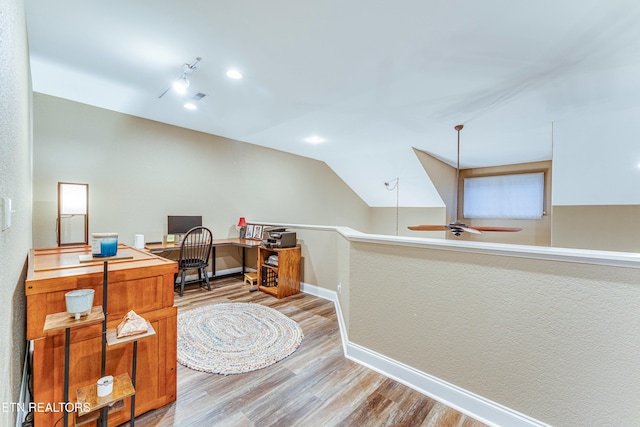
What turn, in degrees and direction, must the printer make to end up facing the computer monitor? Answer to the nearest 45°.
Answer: approximately 45° to its right

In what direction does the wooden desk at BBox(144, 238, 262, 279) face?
toward the camera

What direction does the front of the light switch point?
to the viewer's right

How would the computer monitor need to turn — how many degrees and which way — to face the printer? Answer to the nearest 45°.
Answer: approximately 45° to its left

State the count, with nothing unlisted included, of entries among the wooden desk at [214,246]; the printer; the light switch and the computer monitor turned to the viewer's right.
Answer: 1

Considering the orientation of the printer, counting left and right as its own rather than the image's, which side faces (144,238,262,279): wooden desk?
right

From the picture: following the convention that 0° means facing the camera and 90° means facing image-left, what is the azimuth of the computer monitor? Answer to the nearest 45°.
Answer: approximately 0°

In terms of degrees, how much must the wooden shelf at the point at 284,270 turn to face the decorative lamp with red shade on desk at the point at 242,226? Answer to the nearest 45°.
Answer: approximately 90° to its right

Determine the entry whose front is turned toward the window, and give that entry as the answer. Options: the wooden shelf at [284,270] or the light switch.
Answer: the light switch

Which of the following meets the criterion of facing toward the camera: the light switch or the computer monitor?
the computer monitor

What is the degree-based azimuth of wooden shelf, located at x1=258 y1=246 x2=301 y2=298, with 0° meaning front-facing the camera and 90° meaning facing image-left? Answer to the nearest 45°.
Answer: approximately 45°
